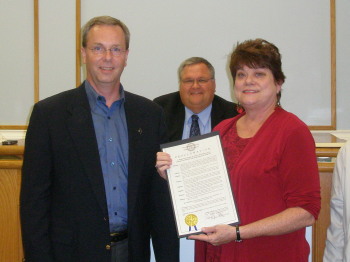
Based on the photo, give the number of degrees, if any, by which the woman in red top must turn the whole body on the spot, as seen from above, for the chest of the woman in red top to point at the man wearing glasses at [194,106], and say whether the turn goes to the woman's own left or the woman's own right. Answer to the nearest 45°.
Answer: approximately 135° to the woman's own right

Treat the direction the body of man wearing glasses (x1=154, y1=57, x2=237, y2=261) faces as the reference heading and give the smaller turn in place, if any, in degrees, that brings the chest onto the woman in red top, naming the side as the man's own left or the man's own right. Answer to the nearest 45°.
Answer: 0° — they already face them

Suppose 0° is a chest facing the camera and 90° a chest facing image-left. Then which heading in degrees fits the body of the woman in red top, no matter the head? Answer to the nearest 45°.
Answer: approximately 45°

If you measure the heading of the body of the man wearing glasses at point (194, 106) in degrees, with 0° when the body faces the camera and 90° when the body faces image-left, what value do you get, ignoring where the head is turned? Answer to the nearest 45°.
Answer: approximately 0°

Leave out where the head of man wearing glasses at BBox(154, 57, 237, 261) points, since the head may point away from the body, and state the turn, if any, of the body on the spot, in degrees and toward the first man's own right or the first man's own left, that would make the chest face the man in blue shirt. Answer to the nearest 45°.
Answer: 0° — they already face them
